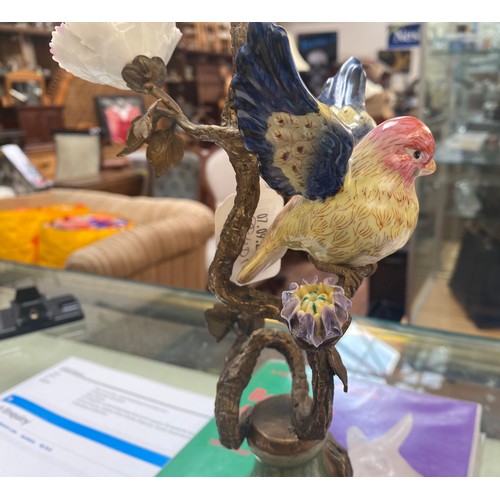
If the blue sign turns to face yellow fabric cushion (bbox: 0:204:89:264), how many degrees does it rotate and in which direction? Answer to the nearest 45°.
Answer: approximately 45° to its right

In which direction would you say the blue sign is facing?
toward the camera

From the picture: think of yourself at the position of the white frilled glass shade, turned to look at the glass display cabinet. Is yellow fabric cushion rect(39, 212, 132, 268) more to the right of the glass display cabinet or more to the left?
left

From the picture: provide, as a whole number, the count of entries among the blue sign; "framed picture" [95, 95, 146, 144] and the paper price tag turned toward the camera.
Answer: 3

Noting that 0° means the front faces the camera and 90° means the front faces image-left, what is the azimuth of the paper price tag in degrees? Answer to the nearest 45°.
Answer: approximately 0°

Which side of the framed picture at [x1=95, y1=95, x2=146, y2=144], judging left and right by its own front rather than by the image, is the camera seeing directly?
front

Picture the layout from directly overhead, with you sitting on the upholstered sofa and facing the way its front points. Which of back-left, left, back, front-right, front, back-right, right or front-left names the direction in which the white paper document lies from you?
front-left

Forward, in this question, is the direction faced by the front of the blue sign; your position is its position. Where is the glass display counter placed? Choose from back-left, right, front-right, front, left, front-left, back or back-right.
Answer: front

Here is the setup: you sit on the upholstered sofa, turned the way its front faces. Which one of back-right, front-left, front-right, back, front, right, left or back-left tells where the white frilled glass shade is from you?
front-left

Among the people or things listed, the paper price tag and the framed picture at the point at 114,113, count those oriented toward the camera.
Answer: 2
